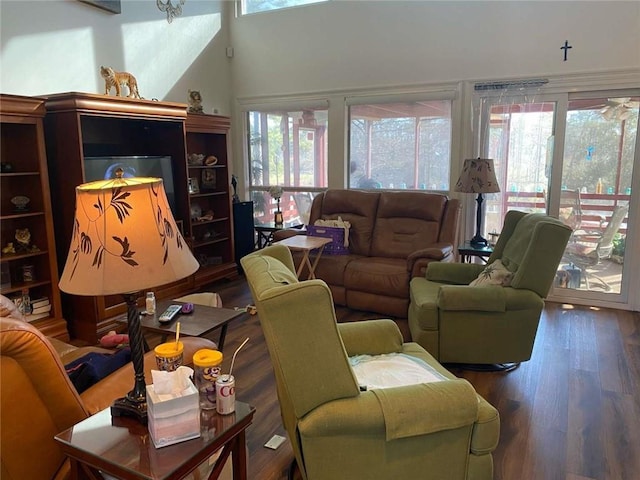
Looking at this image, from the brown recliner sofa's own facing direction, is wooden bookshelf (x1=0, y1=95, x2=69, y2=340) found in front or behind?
in front

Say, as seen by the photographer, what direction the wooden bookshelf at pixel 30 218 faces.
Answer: facing the viewer and to the right of the viewer

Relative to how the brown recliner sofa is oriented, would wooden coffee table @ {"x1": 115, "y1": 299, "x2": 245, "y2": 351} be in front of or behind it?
in front

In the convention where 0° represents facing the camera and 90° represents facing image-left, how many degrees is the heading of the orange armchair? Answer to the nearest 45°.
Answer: approximately 225°

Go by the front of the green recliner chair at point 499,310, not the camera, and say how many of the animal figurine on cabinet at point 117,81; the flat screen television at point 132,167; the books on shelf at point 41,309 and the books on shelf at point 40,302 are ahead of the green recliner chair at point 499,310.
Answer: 4

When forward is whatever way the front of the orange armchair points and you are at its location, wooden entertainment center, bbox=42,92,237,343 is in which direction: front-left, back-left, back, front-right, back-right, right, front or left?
front-left

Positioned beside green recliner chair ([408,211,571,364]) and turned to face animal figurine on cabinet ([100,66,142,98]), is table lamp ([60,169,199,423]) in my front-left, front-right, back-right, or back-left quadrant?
front-left

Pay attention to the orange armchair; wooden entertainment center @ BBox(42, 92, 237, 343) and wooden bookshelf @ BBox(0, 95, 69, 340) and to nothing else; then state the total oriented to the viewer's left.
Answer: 0

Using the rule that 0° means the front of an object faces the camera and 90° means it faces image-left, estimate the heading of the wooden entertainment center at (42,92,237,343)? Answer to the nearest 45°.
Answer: approximately 315°

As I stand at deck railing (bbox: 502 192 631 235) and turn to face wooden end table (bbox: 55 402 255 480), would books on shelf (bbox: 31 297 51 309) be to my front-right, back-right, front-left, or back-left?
front-right

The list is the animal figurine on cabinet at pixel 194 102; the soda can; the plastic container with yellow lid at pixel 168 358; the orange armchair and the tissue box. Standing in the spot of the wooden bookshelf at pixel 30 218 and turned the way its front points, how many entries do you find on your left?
1

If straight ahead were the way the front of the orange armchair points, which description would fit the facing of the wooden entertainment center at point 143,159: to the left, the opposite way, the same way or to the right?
to the right

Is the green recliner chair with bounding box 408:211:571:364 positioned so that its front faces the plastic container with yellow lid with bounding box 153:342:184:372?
no

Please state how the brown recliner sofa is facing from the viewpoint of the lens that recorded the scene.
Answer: facing the viewer and to the left of the viewer
